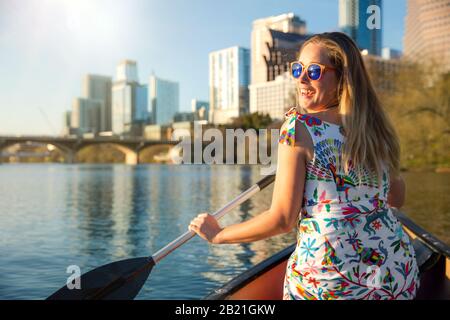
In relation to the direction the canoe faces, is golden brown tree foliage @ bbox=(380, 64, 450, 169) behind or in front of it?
in front

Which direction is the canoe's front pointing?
away from the camera
